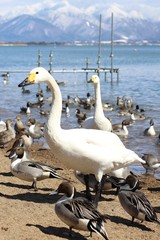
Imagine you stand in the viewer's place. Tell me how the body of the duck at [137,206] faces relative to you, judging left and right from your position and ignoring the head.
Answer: facing to the left of the viewer

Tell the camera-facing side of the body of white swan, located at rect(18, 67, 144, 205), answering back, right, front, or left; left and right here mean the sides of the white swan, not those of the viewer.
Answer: left

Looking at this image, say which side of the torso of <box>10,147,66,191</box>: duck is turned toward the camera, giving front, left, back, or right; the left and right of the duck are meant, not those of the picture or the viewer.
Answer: left

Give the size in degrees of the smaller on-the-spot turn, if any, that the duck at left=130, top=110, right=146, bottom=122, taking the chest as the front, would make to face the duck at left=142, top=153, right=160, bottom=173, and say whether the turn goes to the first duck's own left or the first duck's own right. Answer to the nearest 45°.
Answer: approximately 90° to the first duck's own left

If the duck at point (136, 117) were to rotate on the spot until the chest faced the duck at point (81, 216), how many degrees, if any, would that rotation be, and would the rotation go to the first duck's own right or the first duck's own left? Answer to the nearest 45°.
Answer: approximately 90° to the first duck's own left

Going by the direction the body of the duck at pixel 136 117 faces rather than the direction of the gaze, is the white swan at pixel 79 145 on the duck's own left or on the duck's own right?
on the duck's own left
